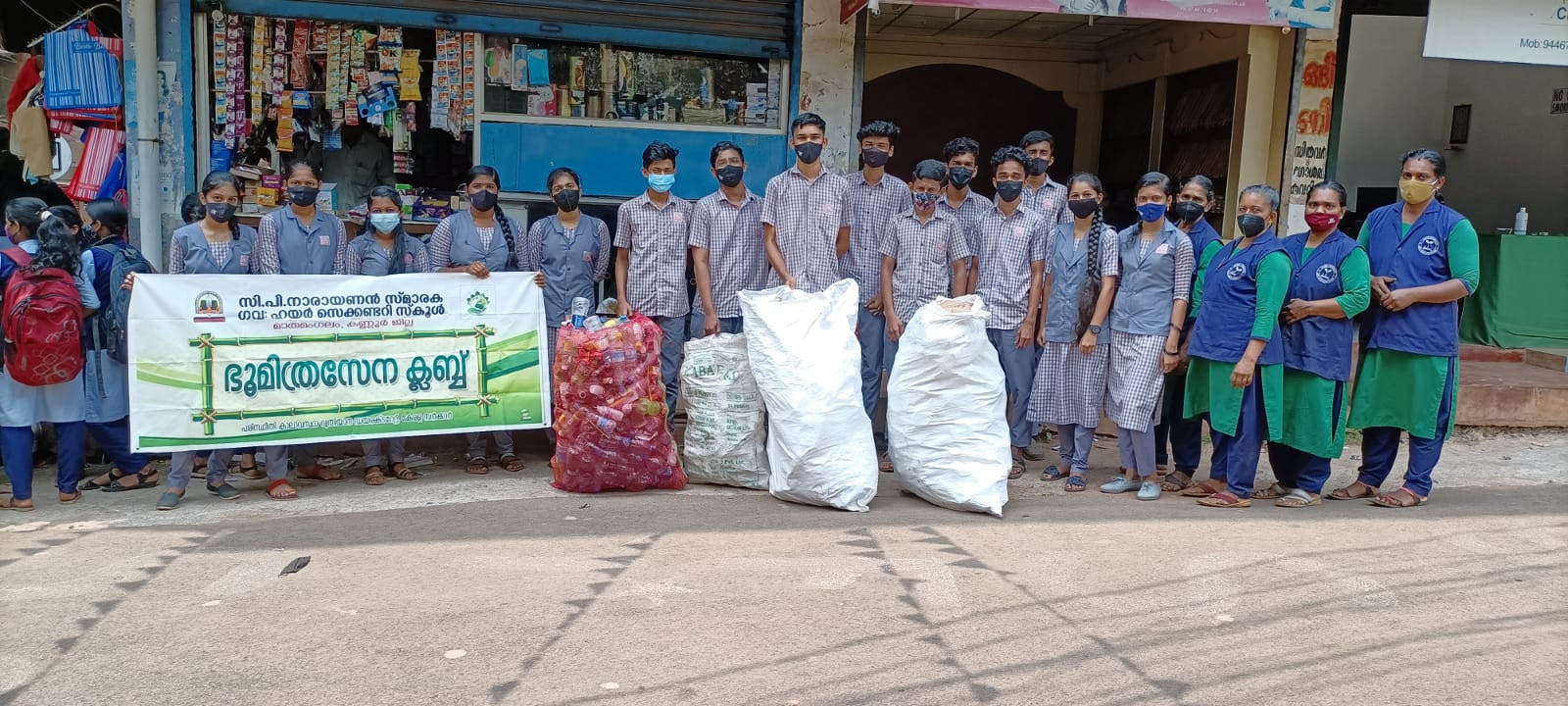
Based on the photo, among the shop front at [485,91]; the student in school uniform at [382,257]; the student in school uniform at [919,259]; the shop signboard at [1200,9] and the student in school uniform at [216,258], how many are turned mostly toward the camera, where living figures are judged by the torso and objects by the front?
5

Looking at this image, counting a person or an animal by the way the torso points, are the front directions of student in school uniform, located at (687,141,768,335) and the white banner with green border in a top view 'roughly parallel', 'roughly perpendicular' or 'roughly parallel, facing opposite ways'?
roughly parallel

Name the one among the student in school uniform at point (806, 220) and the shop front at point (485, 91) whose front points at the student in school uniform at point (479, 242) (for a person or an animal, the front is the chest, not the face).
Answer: the shop front

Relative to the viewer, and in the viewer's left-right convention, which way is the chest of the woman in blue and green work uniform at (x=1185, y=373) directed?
facing the viewer and to the left of the viewer

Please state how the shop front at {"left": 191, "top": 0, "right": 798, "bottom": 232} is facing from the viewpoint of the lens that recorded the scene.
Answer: facing the viewer

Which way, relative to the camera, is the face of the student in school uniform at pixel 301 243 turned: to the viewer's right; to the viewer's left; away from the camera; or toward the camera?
toward the camera

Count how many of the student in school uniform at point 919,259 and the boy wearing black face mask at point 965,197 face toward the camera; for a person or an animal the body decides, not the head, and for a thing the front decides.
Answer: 2

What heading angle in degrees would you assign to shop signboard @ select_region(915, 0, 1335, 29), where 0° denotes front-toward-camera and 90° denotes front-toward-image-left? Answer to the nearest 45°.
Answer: approximately 0°

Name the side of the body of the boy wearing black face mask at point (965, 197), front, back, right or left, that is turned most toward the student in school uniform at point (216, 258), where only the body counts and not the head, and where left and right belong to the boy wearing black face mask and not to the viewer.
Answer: right

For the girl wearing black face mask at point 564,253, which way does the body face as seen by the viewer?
toward the camera

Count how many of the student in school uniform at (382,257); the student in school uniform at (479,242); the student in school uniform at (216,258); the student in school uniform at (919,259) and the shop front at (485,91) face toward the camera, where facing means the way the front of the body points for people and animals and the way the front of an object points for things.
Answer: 5

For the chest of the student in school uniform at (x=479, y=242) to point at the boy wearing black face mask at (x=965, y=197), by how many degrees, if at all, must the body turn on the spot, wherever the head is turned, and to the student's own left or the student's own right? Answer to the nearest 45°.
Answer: approximately 90° to the student's own left

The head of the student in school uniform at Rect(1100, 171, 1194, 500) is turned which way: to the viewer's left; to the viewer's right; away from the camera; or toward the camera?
toward the camera

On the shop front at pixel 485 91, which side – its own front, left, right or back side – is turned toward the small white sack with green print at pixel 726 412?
front

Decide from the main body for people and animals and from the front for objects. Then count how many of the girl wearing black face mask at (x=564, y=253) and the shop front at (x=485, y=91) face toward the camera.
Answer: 2

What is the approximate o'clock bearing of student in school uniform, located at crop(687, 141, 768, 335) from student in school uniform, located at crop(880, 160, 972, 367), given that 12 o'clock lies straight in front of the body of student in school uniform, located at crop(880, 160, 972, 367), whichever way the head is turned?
student in school uniform, located at crop(687, 141, 768, 335) is roughly at 3 o'clock from student in school uniform, located at crop(880, 160, 972, 367).
